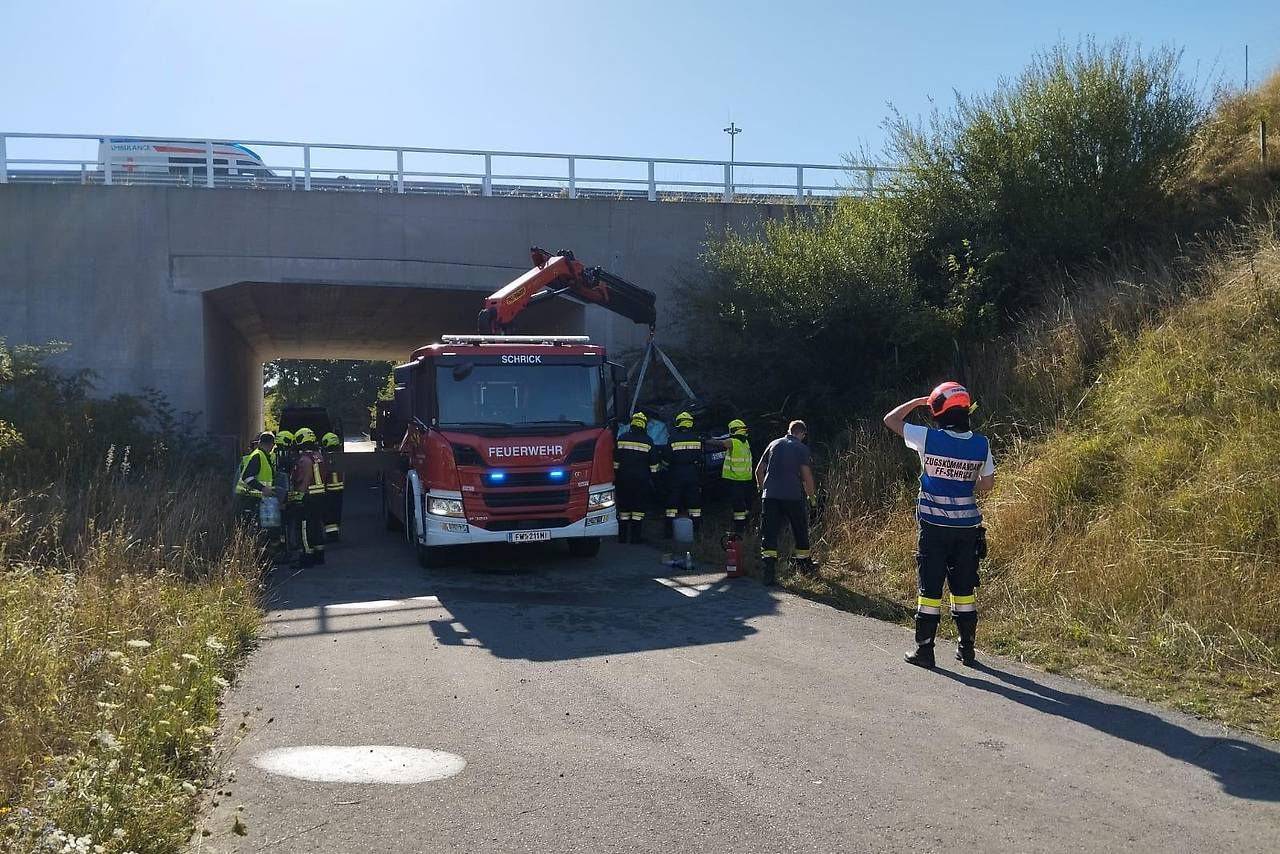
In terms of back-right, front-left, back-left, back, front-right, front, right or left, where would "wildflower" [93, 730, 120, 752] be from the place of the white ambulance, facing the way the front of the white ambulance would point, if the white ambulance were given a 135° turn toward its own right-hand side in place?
front-left

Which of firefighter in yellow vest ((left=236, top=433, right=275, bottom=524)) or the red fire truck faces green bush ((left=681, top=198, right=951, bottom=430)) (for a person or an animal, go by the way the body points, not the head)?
the firefighter in yellow vest

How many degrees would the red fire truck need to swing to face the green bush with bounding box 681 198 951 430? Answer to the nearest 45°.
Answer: approximately 135° to its left

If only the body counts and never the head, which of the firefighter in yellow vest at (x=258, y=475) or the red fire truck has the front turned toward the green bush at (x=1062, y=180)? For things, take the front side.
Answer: the firefighter in yellow vest

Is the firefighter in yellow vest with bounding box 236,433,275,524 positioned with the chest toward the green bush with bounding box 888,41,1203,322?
yes

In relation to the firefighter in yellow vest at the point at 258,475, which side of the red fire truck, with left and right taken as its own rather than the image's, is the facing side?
right

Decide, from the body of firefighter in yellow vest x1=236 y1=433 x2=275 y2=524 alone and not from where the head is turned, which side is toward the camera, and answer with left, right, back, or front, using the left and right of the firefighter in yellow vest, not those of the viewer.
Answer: right

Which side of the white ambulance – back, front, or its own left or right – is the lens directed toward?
right

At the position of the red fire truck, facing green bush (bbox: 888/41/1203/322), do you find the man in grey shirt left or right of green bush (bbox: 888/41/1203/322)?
right
